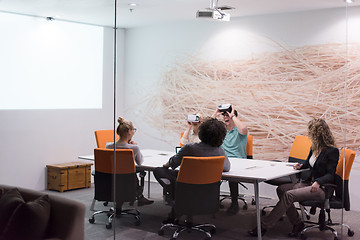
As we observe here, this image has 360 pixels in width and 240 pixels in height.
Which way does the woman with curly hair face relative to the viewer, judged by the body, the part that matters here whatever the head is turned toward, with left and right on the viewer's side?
facing to the left of the viewer

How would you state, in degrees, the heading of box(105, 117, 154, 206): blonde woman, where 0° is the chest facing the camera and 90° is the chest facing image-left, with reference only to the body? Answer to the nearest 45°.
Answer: approximately 225°

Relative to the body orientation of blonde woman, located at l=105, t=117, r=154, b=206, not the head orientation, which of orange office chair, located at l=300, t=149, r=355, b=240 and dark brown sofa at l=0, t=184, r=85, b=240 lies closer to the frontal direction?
the orange office chair

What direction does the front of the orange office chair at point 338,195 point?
to the viewer's left

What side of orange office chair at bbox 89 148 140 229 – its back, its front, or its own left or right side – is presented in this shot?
back
